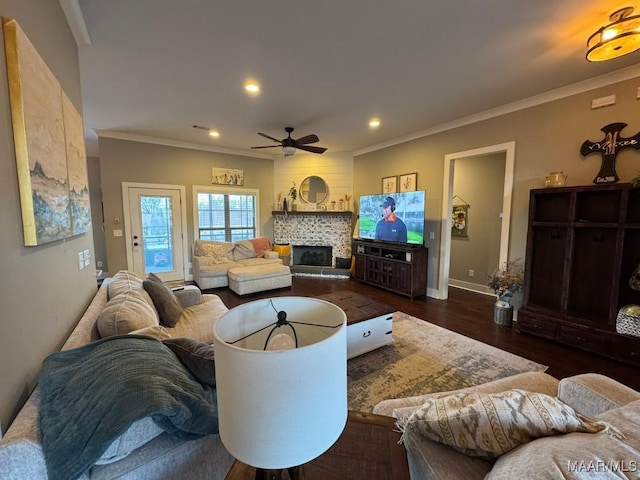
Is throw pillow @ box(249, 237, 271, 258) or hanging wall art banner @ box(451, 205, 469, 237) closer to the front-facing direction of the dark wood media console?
the throw pillow

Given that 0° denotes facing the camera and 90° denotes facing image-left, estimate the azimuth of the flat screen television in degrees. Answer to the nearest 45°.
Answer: approximately 45°

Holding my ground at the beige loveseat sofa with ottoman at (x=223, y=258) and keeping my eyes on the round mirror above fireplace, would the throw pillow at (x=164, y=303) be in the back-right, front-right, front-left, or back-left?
back-right

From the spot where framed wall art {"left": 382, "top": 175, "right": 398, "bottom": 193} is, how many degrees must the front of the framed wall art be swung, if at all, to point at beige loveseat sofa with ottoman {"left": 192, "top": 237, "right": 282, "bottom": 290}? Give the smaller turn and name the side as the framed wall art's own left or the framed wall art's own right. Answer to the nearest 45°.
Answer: approximately 45° to the framed wall art's own right

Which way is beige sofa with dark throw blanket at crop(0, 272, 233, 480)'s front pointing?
to the viewer's right

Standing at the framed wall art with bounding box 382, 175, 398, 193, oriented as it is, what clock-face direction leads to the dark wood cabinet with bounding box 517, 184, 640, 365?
The dark wood cabinet is roughly at 9 o'clock from the framed wall art.

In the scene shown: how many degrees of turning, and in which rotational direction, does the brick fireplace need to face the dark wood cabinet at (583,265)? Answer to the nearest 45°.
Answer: approximately 45° to its left

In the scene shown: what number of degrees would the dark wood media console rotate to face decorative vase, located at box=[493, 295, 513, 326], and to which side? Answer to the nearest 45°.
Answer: approximately 90° to its left
